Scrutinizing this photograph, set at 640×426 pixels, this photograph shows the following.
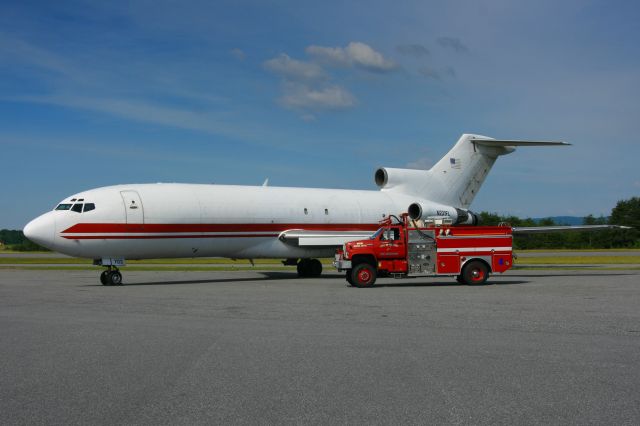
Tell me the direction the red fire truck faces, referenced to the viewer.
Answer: facing to the left of the viewer
